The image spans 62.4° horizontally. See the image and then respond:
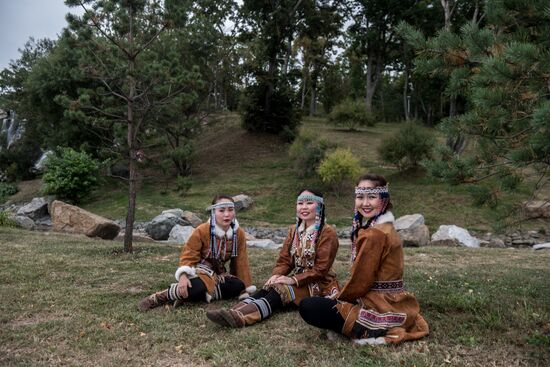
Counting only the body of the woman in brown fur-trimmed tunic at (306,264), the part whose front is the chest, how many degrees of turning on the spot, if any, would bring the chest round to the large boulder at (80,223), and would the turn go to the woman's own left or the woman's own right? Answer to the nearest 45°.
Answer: approximately 90° to the woman's own right

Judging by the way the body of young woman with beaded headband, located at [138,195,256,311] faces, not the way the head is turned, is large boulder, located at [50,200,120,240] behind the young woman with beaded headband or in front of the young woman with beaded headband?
behind

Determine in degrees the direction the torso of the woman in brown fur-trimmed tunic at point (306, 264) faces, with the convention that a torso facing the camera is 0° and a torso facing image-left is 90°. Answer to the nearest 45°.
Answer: approximately 45°

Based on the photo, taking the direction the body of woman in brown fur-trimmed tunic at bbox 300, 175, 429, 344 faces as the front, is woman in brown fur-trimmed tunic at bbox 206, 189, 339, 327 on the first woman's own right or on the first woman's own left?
on the first woman's own right

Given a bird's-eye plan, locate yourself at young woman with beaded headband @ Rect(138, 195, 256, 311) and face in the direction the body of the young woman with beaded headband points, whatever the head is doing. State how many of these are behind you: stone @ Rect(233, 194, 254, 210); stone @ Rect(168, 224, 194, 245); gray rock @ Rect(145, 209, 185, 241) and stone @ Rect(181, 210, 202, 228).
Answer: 4

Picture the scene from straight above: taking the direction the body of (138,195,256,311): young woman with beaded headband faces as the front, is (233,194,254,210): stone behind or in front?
behind

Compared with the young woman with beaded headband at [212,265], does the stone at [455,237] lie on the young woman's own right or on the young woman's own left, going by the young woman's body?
on the young woman's own left

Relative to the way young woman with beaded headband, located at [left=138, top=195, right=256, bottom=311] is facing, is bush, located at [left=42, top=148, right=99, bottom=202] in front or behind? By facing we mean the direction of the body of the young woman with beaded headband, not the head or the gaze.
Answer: behind
